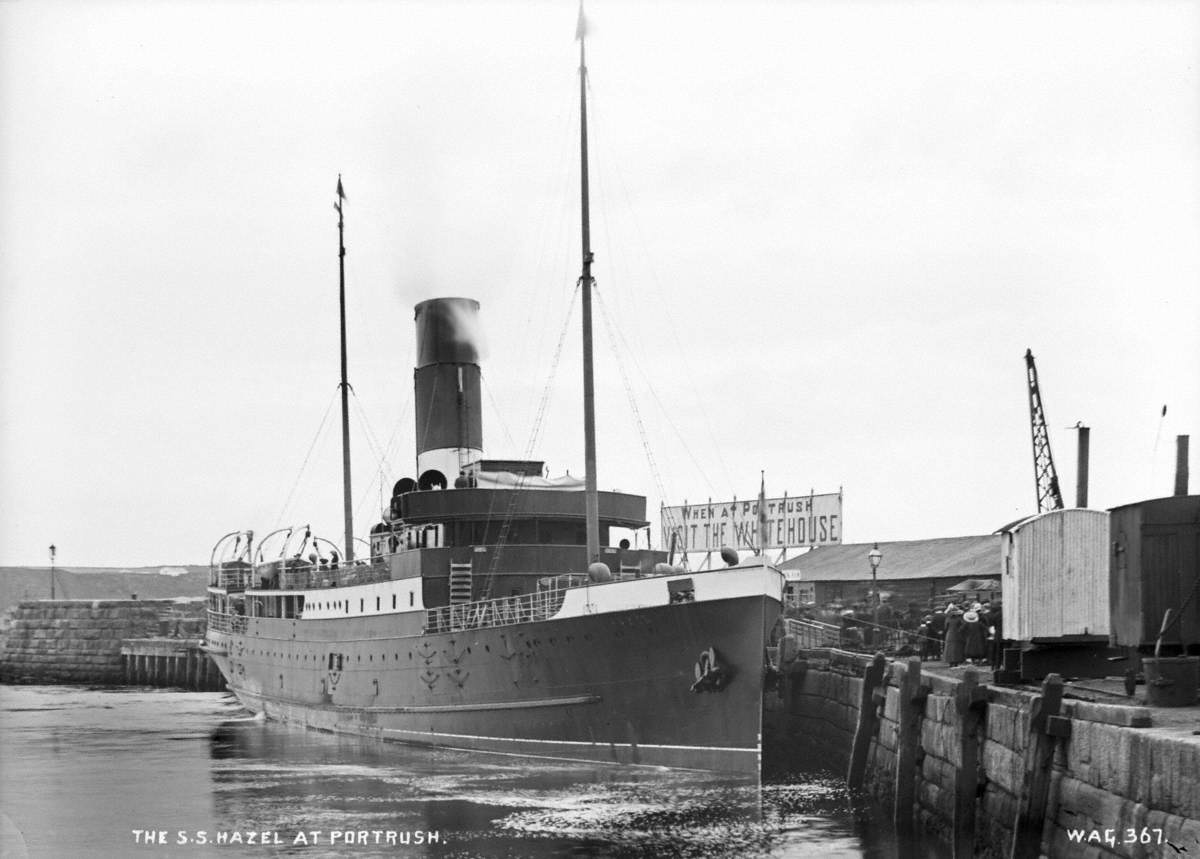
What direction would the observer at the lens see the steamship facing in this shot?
facing the viewer and to the right of the viewer

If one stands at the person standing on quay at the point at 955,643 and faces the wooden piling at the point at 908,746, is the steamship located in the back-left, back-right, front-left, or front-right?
back-right

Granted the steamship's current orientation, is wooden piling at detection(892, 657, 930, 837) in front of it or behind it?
in front

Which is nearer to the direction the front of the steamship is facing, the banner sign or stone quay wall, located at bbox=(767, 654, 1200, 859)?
the stone quay wall

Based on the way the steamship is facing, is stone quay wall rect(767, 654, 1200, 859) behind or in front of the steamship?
in front

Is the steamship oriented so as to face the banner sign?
no
